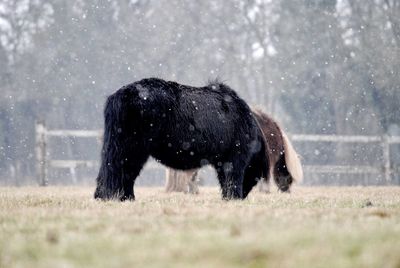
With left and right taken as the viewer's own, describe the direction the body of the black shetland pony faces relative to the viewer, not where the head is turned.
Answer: facing to the right of the viewer

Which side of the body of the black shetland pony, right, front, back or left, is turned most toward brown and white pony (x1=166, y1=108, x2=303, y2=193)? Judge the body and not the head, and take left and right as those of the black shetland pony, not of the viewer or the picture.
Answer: left
